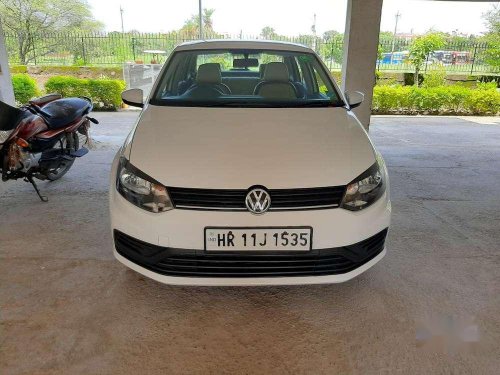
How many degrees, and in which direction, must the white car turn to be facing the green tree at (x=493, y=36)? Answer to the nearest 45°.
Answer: approximately 135° to its left

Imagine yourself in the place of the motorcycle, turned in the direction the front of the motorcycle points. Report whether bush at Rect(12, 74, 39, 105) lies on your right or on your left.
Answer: on your right

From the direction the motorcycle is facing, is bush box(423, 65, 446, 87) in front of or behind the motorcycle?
behind

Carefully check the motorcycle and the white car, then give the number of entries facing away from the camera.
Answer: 0

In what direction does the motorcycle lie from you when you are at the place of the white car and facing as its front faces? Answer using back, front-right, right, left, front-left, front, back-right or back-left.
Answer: back-right

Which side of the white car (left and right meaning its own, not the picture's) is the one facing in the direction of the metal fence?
back

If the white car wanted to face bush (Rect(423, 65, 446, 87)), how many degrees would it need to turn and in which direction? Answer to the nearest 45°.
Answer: approximately 135° to its left

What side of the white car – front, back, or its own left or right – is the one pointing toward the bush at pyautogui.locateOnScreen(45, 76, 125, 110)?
back
